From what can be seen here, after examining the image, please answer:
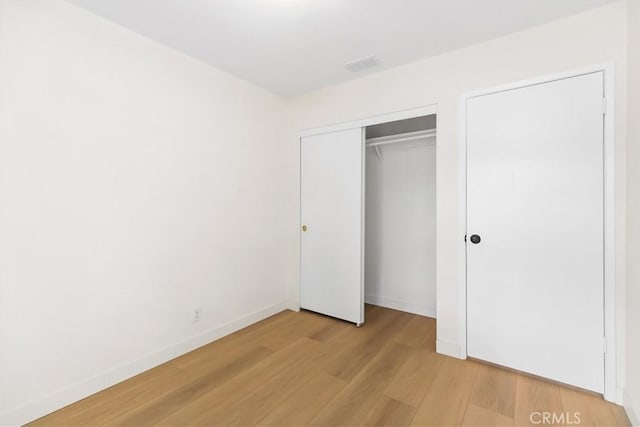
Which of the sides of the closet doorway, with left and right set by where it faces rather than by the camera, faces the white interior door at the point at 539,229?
left

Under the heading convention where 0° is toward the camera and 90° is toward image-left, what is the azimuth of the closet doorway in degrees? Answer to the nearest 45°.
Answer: approximately 45°
